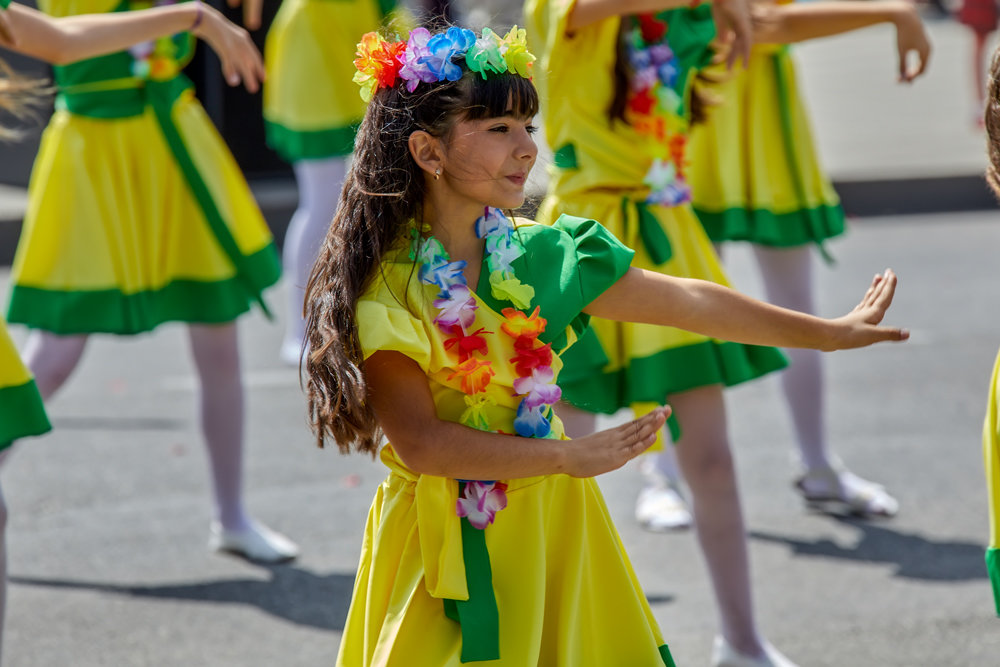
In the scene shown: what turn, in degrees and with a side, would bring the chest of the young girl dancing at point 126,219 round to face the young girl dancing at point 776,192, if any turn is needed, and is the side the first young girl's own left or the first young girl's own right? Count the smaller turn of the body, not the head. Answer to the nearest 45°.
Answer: approximately 45° to the first young girl's own left

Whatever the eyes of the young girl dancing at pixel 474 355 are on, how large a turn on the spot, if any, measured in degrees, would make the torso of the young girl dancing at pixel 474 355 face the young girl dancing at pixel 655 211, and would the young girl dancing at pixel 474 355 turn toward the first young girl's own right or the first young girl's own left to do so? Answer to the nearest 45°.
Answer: approximately 135° to the first young girl's own left

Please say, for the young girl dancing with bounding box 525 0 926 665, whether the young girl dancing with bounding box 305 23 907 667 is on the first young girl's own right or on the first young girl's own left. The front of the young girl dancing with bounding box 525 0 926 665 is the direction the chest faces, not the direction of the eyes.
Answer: on the first young girl's own right

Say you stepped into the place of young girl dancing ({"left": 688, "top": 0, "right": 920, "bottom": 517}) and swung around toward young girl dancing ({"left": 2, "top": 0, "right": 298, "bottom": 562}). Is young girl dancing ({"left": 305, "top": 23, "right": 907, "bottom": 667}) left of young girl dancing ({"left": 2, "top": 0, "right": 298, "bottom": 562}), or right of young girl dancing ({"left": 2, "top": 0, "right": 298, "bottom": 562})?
left

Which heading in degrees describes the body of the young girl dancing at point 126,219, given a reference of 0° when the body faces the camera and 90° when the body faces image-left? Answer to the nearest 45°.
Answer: approximately 315°

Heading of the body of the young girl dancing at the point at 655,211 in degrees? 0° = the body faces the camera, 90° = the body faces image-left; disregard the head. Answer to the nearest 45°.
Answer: approximately 315°

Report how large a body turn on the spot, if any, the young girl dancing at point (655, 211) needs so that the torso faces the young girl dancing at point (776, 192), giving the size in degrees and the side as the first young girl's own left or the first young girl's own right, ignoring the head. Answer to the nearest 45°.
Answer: approximately 135° to the first young girl's own left
